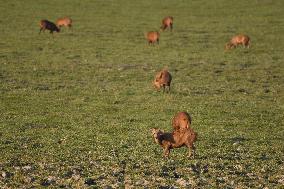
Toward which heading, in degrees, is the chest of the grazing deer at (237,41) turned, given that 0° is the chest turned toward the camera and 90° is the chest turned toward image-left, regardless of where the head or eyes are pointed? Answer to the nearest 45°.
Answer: approximately 90°

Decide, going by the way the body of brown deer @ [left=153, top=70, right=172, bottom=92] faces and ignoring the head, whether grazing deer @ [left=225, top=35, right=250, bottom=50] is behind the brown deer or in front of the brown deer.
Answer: behind

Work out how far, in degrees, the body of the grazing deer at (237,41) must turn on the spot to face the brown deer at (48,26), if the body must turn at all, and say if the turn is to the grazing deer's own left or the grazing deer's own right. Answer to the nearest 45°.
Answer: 0° — it already faces it

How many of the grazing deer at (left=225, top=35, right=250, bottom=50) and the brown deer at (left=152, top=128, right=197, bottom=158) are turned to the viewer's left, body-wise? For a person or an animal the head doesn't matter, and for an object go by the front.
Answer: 2

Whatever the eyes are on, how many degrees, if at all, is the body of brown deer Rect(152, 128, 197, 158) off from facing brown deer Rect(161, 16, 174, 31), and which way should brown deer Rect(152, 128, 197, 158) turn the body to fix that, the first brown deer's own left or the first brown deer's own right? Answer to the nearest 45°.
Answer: approximately 90° to the first brown deer's own right

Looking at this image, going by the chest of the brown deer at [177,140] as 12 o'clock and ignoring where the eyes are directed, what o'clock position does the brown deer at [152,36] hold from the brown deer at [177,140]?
the brown deer at [152,36] is roughly at 3 o'clock from the brown deer at [177,140].

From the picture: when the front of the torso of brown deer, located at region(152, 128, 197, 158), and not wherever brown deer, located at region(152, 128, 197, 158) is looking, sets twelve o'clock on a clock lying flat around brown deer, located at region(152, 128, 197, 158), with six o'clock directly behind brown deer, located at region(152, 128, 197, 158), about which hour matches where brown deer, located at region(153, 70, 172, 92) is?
brown deer, located at region(153, 70, 172, 92) is roughly at 3 o'clock from brown deer, located at region(152, 128, 197, 158).

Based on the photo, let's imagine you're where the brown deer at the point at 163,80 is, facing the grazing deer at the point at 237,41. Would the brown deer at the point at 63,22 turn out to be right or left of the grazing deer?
left

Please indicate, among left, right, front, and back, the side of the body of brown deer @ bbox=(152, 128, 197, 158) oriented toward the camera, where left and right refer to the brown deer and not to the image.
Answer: left

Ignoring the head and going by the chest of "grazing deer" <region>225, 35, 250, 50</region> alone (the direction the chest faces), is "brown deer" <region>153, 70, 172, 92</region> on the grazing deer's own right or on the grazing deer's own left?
on the grazing deer's own left

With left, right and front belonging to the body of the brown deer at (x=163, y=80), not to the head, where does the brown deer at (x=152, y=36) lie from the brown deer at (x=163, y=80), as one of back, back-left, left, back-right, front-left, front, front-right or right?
back-right
